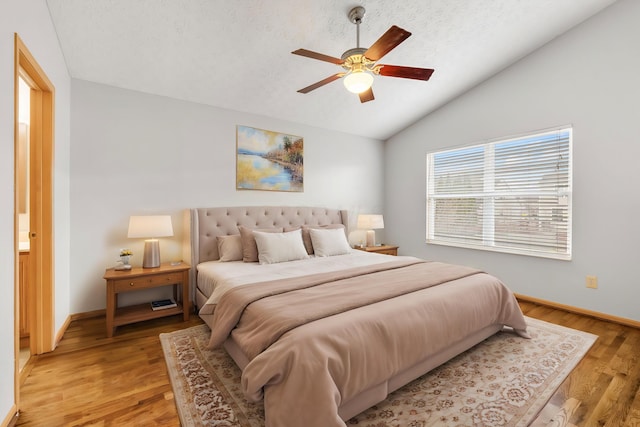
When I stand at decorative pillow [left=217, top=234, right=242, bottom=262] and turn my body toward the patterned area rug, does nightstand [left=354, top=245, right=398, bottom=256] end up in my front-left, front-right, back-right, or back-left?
front-left

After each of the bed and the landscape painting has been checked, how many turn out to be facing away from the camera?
0

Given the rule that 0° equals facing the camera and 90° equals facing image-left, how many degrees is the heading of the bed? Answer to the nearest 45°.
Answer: approximately 315°

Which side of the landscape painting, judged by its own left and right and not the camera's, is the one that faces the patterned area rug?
front

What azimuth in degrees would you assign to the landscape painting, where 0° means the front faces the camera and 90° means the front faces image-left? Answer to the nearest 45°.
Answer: approximately 315°

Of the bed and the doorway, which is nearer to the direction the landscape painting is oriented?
the bed

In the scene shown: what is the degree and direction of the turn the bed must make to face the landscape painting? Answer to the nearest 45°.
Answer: approximately 180°

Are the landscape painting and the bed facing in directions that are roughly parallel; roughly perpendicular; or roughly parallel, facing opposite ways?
roughly parallel

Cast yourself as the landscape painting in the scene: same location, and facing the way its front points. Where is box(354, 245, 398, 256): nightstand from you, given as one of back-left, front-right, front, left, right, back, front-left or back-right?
front-left
